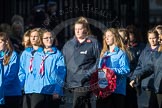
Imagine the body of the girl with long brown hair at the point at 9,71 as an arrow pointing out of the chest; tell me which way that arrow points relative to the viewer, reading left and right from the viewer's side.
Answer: facing the viewer and to the left of the viewer
